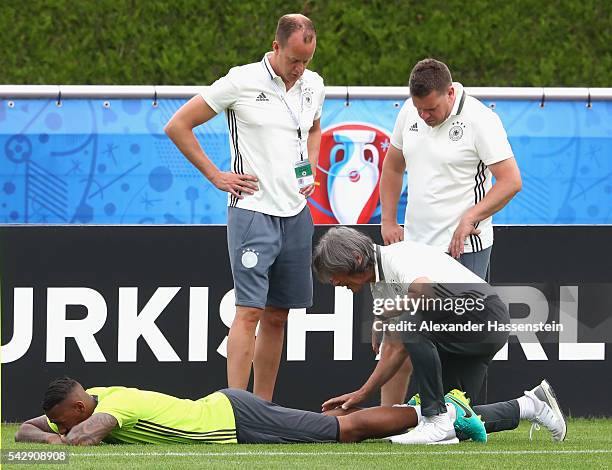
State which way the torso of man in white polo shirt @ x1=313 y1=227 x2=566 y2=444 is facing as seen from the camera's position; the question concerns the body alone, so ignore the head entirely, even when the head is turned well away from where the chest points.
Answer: to the viewer's left

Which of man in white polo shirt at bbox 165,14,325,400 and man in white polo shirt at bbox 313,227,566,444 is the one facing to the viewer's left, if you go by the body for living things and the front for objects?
man in white polo shirt at bbox 313,227,566,444

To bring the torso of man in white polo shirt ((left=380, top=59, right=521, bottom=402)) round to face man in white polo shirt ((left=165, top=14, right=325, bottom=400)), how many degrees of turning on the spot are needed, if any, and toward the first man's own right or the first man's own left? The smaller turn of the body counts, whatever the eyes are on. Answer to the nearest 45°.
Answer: approximately 45° to the first man's own right

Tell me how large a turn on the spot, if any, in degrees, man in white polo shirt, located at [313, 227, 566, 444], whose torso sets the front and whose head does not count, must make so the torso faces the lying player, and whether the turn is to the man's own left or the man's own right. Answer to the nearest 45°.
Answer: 0° — they already face them

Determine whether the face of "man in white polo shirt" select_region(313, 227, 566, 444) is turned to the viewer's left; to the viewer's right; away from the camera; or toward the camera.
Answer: to the viewer's left

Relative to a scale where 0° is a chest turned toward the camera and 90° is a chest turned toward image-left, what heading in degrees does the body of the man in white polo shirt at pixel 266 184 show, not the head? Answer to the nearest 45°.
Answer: approximately 315°

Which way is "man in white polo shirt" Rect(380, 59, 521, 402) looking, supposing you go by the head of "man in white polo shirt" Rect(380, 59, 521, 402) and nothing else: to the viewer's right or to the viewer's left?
to the viewer's left

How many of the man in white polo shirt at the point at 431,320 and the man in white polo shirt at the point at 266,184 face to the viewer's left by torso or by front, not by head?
1
